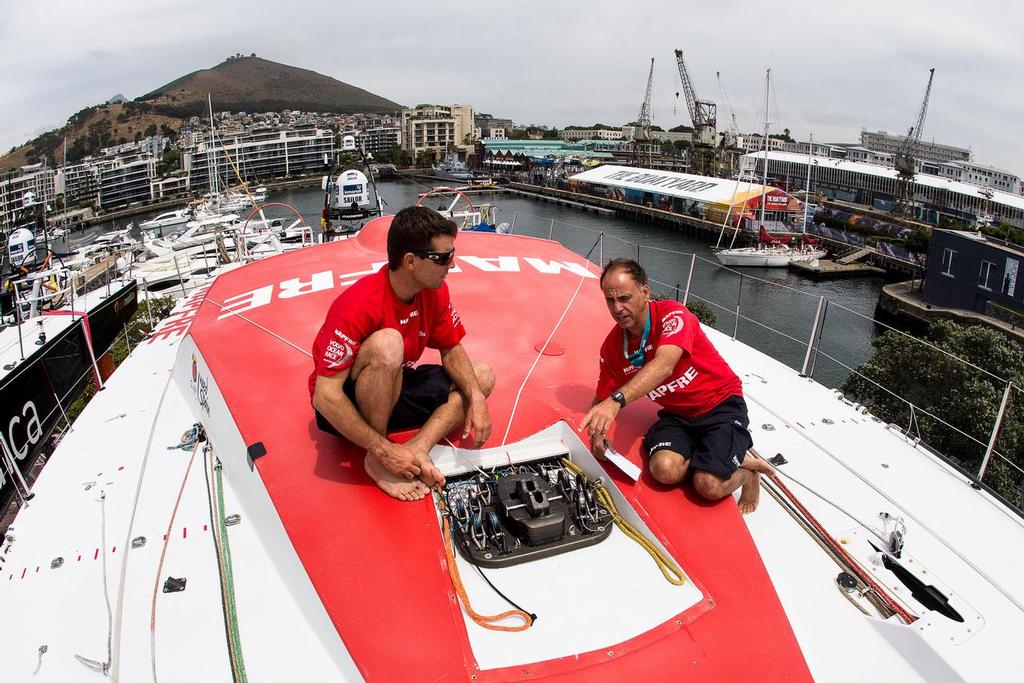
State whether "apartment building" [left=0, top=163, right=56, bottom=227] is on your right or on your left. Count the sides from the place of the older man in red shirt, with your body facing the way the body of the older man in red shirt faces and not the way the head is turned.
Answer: on your right

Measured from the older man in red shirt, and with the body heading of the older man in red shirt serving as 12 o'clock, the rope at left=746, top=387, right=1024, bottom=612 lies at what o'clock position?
The rope is roughly at 7 o'clock from the older man in red shirt.

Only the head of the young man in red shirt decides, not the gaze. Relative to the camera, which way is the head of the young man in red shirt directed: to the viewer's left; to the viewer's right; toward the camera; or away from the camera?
to the viewer's right

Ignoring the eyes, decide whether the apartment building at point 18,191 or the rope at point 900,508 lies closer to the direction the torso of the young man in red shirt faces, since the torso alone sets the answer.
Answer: the rope

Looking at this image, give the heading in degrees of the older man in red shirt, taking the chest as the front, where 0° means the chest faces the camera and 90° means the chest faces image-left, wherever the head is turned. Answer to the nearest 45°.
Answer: approximately 45°

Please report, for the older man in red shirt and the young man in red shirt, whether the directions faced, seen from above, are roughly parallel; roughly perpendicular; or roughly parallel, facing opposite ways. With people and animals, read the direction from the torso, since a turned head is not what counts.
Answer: roughly perpendicular
